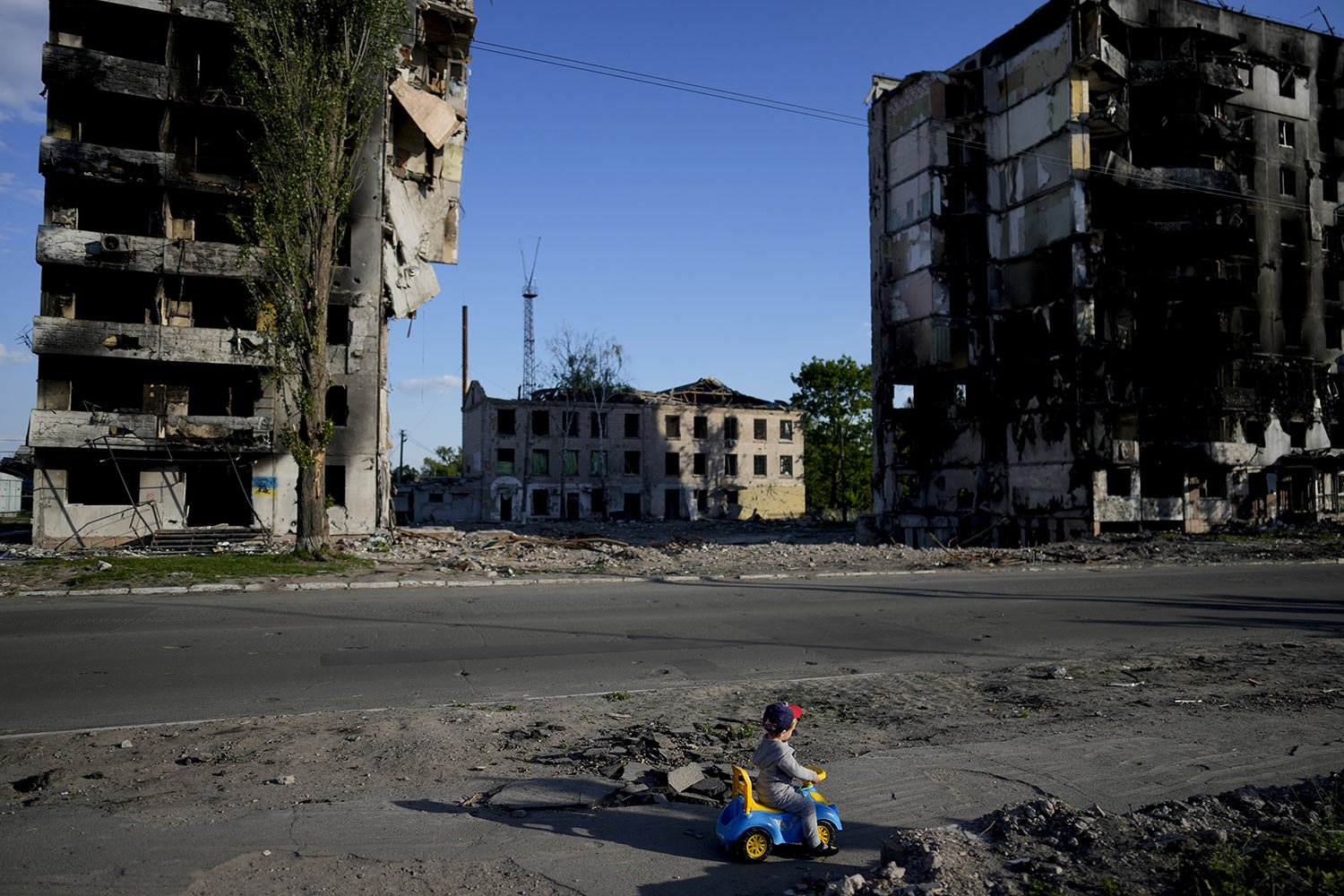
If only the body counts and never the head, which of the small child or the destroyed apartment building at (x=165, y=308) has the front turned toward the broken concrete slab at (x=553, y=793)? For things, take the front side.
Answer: the destroyed apartment building

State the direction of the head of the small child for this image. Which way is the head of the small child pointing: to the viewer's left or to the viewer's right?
to the viewer's right

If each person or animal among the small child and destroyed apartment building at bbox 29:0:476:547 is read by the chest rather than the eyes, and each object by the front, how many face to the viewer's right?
1

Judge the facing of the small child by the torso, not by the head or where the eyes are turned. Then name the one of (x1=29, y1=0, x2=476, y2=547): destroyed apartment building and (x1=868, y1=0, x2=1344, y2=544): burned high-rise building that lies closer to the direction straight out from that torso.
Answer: the burned high-rise building

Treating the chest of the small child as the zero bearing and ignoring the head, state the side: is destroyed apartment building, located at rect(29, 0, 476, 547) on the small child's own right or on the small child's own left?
on the small child's own left

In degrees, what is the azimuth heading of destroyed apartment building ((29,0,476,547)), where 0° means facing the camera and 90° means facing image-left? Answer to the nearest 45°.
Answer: approximately 0°

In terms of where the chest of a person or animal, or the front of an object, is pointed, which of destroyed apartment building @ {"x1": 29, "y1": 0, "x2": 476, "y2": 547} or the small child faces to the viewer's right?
the small child

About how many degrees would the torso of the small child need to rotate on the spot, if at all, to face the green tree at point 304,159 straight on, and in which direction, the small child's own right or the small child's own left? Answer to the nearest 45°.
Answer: approximately 135° to the small child's own left

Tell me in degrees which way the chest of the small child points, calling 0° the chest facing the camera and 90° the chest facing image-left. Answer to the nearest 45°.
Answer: approximately 270°

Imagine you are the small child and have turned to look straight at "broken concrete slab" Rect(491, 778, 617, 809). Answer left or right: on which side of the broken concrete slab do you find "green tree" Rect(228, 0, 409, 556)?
right
